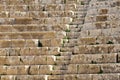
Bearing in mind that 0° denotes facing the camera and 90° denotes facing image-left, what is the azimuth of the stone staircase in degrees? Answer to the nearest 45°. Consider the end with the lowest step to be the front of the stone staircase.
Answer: approximately 0°
